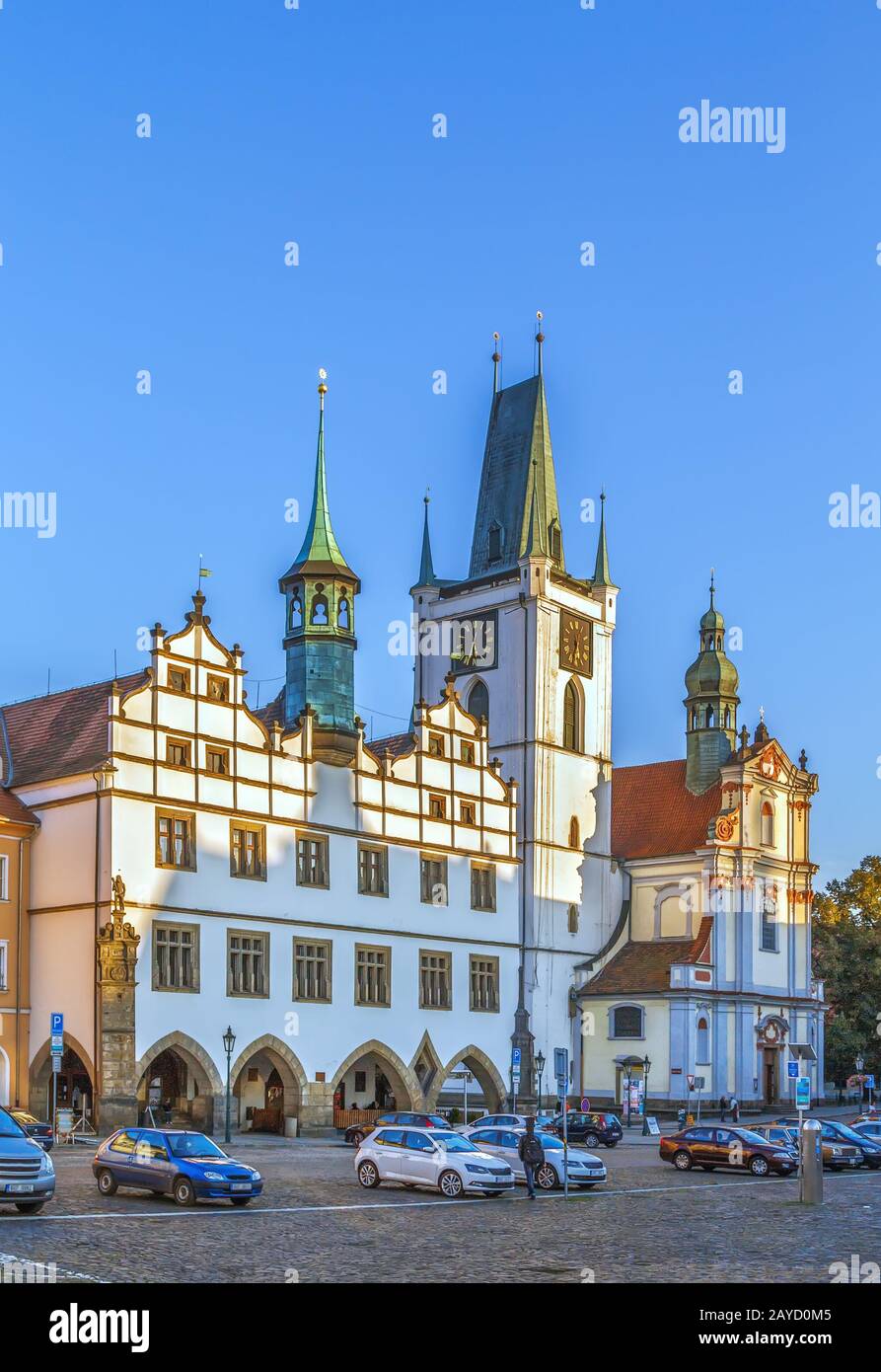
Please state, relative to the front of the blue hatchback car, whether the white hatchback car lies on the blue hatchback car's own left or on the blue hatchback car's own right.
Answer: on the blue hatchback car's own left

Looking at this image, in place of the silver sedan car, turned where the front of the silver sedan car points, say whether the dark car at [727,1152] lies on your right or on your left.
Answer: on your left

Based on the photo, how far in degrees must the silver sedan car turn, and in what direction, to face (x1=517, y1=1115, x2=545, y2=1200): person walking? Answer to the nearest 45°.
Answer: approximately 45° to its right

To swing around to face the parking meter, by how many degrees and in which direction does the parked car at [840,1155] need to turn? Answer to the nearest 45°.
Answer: approximately 45° to its right

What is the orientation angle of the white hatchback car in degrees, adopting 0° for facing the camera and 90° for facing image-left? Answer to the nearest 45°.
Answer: approximately 315°

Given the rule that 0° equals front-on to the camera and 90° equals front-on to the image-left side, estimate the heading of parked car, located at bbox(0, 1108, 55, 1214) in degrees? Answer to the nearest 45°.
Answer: approximately 315°

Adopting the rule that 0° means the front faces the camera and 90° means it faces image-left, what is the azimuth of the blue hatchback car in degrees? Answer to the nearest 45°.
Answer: approximately 315°

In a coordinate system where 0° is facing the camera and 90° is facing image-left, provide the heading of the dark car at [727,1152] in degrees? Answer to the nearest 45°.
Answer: approximately 315°

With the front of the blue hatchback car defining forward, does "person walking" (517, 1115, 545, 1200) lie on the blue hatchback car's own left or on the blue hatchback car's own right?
on the blue hatchback car's own left
